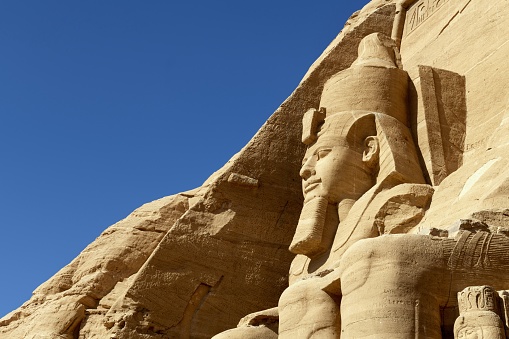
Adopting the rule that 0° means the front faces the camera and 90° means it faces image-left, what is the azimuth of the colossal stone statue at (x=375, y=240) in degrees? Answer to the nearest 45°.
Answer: approximately 45°
